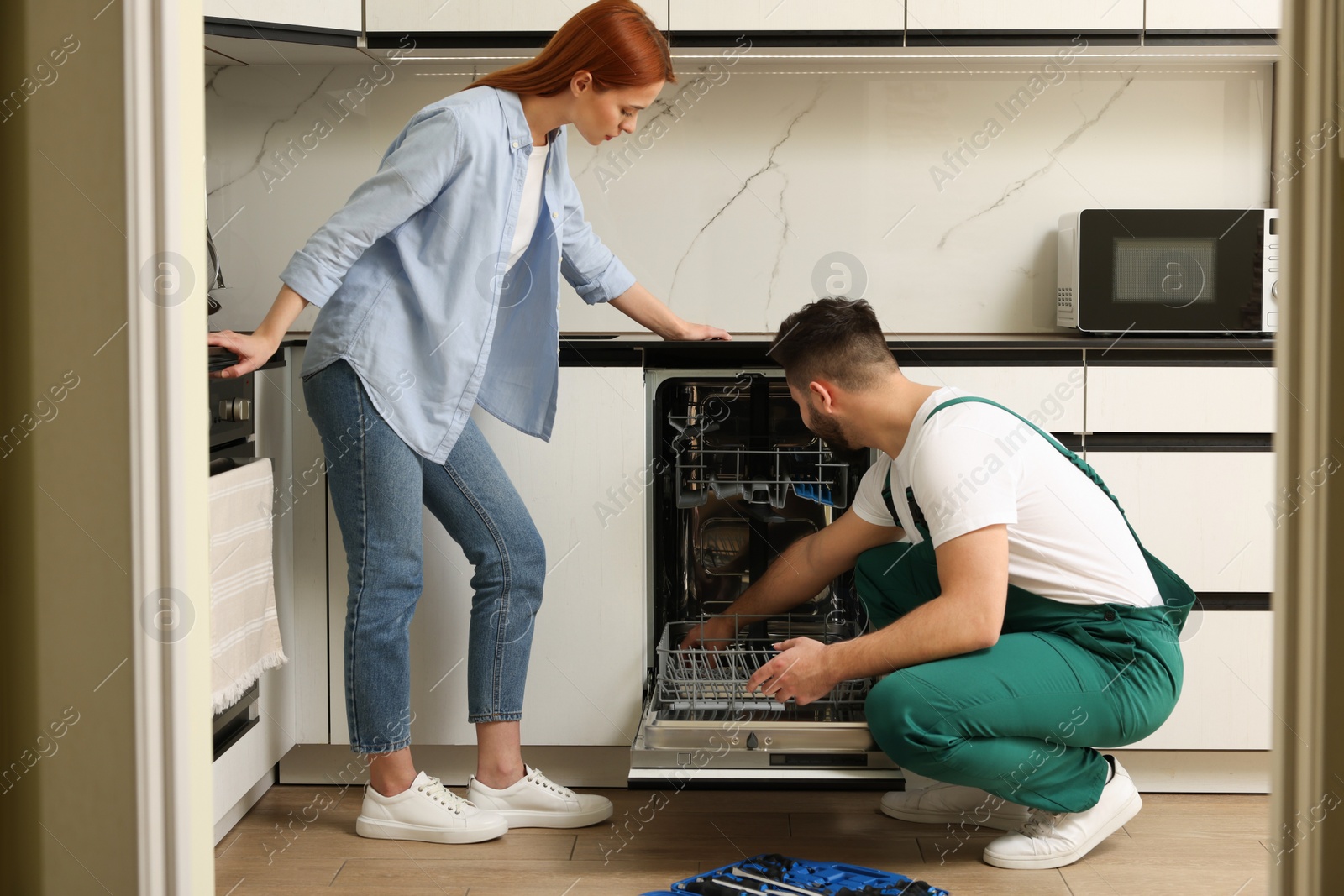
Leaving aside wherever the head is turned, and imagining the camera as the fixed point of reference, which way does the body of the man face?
to the viewer's left

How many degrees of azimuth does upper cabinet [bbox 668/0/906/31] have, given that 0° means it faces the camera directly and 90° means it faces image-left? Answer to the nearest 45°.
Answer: approximately 0°

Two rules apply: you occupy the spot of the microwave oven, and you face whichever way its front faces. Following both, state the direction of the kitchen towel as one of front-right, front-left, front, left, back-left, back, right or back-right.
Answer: front-right

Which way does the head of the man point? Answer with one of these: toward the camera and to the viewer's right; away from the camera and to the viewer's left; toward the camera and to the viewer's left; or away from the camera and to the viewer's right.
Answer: away from the camera and to the viewer's left

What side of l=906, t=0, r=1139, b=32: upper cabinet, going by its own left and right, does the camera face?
front

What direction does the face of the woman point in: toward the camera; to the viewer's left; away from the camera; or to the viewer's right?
to the viewer's right

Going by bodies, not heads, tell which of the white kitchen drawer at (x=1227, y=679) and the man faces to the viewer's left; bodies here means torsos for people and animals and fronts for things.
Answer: the man

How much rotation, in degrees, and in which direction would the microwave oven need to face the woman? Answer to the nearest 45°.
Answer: approximately 45° to its right

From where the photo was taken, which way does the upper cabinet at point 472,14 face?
toward the camera

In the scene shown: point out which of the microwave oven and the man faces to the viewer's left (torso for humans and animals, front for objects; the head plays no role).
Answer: the man

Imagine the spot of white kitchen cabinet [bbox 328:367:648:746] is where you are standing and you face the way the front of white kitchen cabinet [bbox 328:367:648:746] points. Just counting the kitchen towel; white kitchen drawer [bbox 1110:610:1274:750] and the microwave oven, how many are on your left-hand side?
2

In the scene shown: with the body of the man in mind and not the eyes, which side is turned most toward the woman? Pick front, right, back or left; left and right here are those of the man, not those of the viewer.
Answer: front

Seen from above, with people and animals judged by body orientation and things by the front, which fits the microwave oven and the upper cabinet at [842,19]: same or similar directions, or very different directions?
same or similar directions

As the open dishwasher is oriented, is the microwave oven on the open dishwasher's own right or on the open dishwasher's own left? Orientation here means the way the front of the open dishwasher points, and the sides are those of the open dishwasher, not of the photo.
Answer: on the open dishwasher's own left

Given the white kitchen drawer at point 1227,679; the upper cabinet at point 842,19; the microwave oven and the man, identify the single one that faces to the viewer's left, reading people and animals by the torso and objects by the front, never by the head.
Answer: the man

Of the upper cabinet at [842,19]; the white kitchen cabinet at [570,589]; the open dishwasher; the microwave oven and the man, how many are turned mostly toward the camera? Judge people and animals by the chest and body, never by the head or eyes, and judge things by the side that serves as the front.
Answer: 4

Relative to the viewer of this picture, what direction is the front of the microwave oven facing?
facing the viewer
